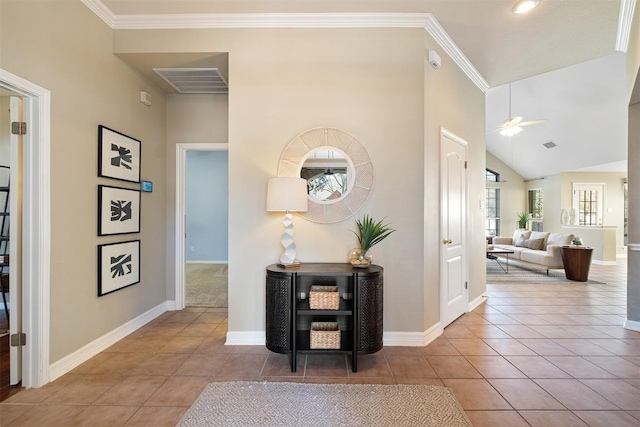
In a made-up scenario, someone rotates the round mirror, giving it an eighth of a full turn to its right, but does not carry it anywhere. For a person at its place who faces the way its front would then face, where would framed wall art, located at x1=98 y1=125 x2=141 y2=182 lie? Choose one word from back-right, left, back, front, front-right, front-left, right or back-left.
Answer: front-right

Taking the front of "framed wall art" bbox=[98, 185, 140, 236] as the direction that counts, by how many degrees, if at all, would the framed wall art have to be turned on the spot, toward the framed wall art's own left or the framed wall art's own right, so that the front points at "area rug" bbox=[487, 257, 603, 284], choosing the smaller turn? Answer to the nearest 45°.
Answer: approximately 45° to the framed wall art's own left

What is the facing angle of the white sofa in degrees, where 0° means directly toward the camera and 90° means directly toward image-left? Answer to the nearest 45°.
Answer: approximately 45°

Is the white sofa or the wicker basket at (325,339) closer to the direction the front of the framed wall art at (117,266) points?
the wicker basket

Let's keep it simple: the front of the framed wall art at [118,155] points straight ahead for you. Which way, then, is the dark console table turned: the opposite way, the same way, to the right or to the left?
to the right

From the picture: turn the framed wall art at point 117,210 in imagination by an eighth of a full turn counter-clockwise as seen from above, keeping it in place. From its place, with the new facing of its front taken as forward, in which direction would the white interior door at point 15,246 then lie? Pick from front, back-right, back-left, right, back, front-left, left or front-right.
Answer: back-right

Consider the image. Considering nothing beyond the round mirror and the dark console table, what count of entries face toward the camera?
2

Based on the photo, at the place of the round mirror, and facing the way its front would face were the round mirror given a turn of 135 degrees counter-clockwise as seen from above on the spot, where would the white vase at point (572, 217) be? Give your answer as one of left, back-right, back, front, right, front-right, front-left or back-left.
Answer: front

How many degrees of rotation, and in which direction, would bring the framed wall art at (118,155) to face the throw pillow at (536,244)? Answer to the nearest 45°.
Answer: approximately 45° to its left

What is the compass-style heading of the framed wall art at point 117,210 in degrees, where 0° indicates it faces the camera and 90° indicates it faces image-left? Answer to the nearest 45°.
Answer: approximately 315°

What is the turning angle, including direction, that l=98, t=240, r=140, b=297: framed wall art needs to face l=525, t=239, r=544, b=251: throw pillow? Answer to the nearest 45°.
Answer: approximately 45° to its left

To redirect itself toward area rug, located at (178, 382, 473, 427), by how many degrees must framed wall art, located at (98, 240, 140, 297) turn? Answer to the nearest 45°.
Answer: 0° — it already faces it
